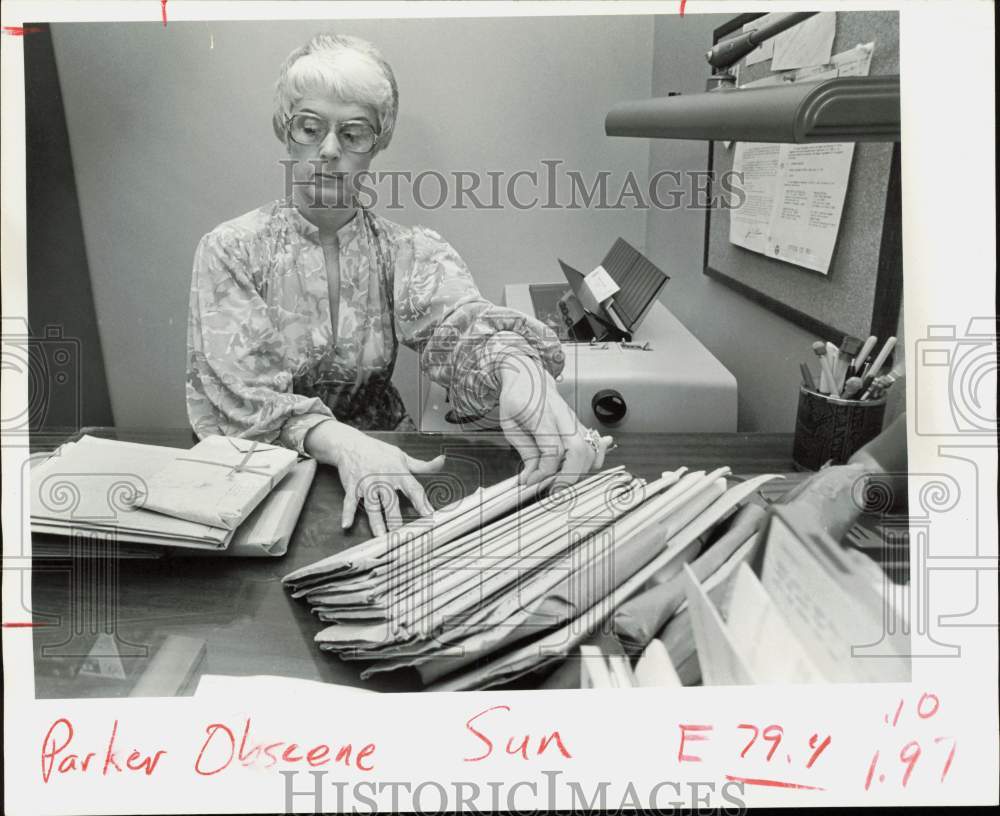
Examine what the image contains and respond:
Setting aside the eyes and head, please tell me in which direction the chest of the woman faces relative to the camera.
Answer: toward the camera

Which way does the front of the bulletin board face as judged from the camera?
facing the viewer and to the left of the viewer

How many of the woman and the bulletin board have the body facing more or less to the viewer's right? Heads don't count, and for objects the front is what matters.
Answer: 0
